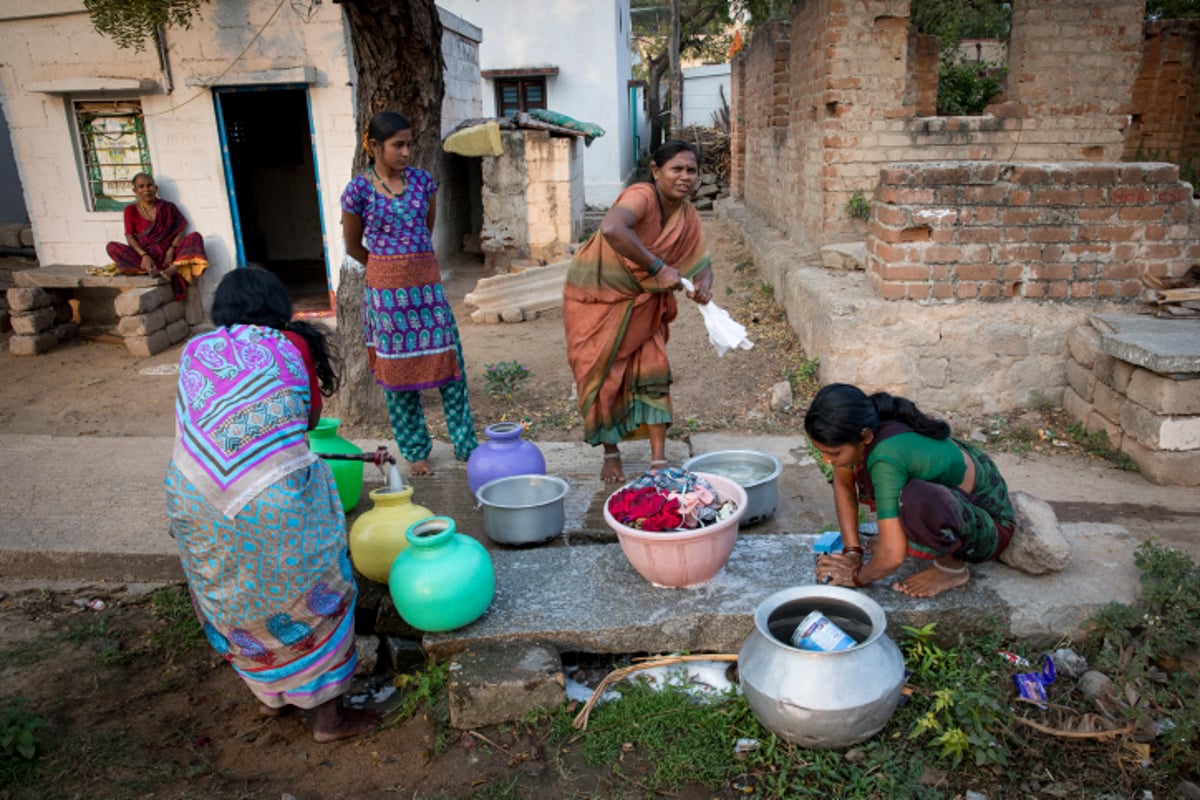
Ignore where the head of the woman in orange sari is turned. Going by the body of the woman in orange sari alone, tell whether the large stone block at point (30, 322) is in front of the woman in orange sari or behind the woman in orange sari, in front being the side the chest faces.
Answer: behind

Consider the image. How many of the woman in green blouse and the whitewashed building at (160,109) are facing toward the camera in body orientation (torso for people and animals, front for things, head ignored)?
1

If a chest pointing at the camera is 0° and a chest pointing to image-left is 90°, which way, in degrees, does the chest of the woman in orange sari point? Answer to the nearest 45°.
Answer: approximately 315°

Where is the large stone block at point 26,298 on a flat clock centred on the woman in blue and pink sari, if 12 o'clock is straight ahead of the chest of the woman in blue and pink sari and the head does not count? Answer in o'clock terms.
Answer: The large stone block is roughly at 10 o'clock from the woman in blue and pink sari.

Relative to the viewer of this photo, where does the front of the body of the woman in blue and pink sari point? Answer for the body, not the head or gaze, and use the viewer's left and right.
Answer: facing away from the viewer and to the right of the viewer

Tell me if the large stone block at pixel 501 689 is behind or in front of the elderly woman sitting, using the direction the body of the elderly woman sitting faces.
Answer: in front

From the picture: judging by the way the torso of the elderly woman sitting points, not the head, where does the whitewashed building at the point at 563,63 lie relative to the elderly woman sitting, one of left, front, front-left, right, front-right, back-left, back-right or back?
back-left

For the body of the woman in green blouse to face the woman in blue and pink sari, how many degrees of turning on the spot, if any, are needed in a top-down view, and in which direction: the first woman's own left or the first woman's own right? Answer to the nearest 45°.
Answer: approximately 45° to the first woman's own left

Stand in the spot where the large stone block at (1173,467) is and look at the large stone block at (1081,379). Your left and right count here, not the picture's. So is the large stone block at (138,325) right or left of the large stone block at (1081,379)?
left

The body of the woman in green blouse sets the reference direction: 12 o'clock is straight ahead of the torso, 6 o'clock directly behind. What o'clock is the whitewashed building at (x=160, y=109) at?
The whitewashed building is roughly at 1 o'clock from the woman in green blouse.

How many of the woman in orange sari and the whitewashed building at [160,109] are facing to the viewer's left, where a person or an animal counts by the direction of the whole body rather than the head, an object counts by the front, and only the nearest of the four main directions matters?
0

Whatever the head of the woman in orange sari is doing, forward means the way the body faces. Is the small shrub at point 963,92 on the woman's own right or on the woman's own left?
on the woman's own left

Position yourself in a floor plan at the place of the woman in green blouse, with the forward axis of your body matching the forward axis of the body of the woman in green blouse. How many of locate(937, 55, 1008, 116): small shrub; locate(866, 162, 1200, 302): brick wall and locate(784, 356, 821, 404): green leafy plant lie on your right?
3

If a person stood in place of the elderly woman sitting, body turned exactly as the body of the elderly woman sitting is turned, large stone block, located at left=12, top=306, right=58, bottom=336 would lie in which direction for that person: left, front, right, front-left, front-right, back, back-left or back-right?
right

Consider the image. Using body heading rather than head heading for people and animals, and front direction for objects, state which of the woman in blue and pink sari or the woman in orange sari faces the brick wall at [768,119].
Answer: the woman in blue and pink sari

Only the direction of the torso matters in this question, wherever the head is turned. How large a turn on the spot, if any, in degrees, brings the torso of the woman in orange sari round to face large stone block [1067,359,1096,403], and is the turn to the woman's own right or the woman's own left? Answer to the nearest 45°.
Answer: approximately 45° to the woman's own left
